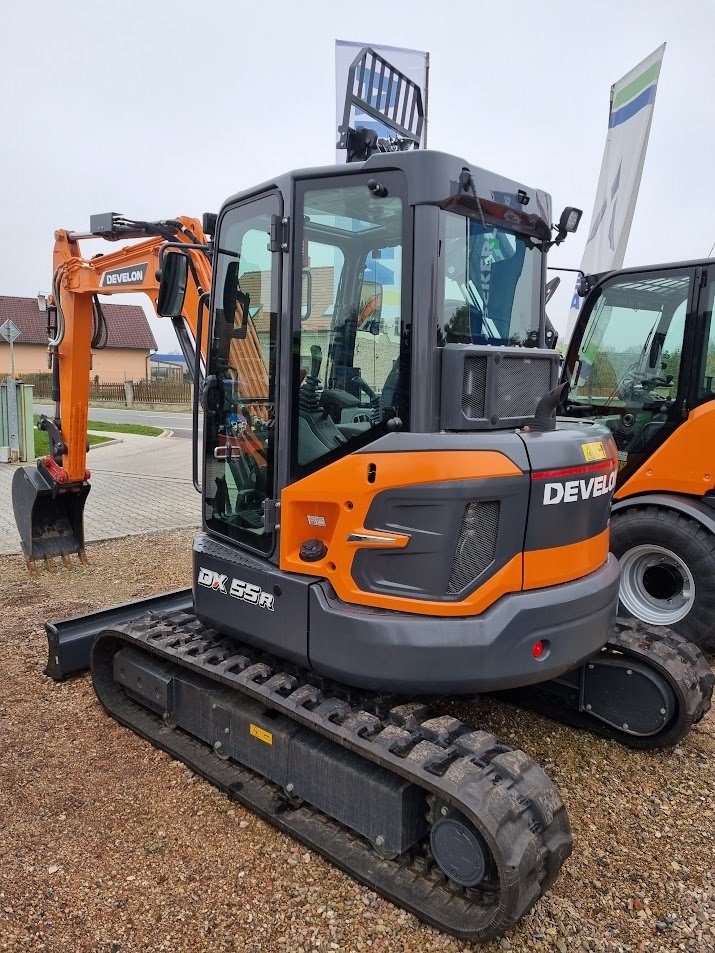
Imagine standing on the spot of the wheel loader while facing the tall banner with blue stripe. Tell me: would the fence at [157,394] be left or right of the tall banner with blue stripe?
left

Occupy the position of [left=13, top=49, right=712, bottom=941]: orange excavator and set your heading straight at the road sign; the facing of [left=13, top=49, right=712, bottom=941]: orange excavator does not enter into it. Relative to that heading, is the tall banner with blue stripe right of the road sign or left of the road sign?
right

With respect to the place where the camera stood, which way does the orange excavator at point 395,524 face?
facing away from the viewer and to the left of the viewer

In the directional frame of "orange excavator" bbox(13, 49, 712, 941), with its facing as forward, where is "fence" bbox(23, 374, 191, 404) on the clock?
The fence is roughly at 1 o'clock from the orange excavator.

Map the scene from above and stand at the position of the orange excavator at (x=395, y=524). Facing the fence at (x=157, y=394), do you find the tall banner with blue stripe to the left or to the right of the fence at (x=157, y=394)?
right

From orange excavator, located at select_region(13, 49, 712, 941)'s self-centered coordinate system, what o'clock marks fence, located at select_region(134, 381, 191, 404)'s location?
The fence is roughly at 1 o'clock from the orange excavator.

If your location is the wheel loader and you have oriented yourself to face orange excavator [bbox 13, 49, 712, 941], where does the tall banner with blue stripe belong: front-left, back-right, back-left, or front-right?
back-right

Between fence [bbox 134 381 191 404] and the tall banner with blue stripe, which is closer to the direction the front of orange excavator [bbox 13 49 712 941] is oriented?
the fence

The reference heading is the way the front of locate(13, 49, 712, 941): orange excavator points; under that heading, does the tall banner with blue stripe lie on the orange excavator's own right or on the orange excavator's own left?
on the orange excavator's own right
